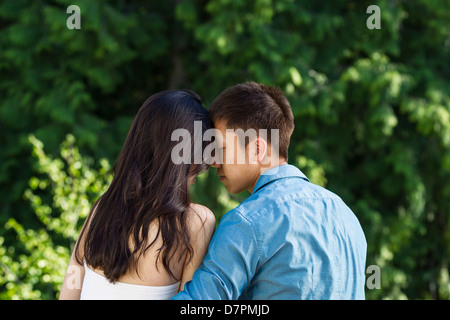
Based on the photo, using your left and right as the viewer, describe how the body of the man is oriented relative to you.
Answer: facing away from the viewer and to the left of the viewer

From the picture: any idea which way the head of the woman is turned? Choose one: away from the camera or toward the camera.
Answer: away from the camera

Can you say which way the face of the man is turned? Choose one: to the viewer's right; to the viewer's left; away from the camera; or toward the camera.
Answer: to the viewer's left
